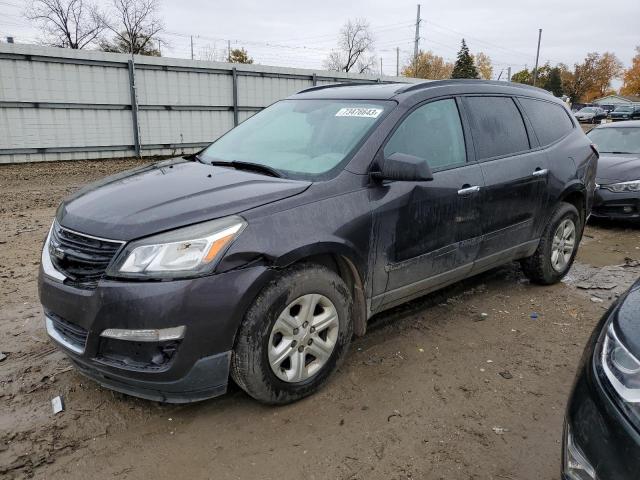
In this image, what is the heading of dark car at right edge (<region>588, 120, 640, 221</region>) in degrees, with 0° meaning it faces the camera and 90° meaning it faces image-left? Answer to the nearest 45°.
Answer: approximately 0°

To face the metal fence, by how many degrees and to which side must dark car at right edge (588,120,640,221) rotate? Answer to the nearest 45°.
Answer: approximately 90° to its right

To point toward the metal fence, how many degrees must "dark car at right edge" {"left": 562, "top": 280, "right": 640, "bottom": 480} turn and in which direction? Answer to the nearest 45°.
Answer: approximately 90° to its right

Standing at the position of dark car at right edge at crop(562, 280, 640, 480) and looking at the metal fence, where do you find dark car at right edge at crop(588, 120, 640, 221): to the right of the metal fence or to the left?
right

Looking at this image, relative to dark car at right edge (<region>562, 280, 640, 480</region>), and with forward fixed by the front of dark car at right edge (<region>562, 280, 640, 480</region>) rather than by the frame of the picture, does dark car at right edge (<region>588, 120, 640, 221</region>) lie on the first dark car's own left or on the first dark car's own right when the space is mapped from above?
on the first dark car's own right

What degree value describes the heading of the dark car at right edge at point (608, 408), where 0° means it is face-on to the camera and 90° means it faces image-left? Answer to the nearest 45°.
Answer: approximately 45°

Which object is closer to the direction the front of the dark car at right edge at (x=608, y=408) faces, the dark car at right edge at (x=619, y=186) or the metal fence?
the metal fence

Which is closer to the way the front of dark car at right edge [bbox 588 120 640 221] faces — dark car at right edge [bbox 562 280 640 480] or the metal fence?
the dark car at right edge

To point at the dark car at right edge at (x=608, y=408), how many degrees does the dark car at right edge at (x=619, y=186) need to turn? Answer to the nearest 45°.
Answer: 0° — it already faces it
